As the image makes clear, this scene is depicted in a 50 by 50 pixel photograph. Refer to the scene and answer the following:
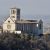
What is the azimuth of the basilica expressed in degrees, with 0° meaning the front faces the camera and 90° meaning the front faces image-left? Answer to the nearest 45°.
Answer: approximately 45°
